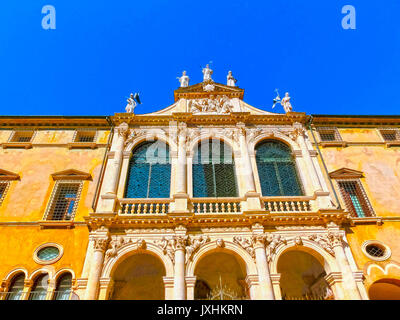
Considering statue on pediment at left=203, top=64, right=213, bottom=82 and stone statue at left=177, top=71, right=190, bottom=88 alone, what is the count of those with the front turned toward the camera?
2

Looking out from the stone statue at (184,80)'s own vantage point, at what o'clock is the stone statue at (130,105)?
the stone statue at (130,105) is roughly at 3 o'clock from the stone statue at (184,80).

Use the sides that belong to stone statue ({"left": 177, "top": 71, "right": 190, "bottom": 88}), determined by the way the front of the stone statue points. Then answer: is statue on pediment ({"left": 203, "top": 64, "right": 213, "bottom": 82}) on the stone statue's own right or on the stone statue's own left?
on the stone statue's own left

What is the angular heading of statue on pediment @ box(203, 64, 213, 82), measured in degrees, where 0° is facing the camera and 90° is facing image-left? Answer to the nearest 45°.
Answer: approximately 0°

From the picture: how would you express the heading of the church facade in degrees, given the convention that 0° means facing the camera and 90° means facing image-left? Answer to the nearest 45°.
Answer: approximately 0°
